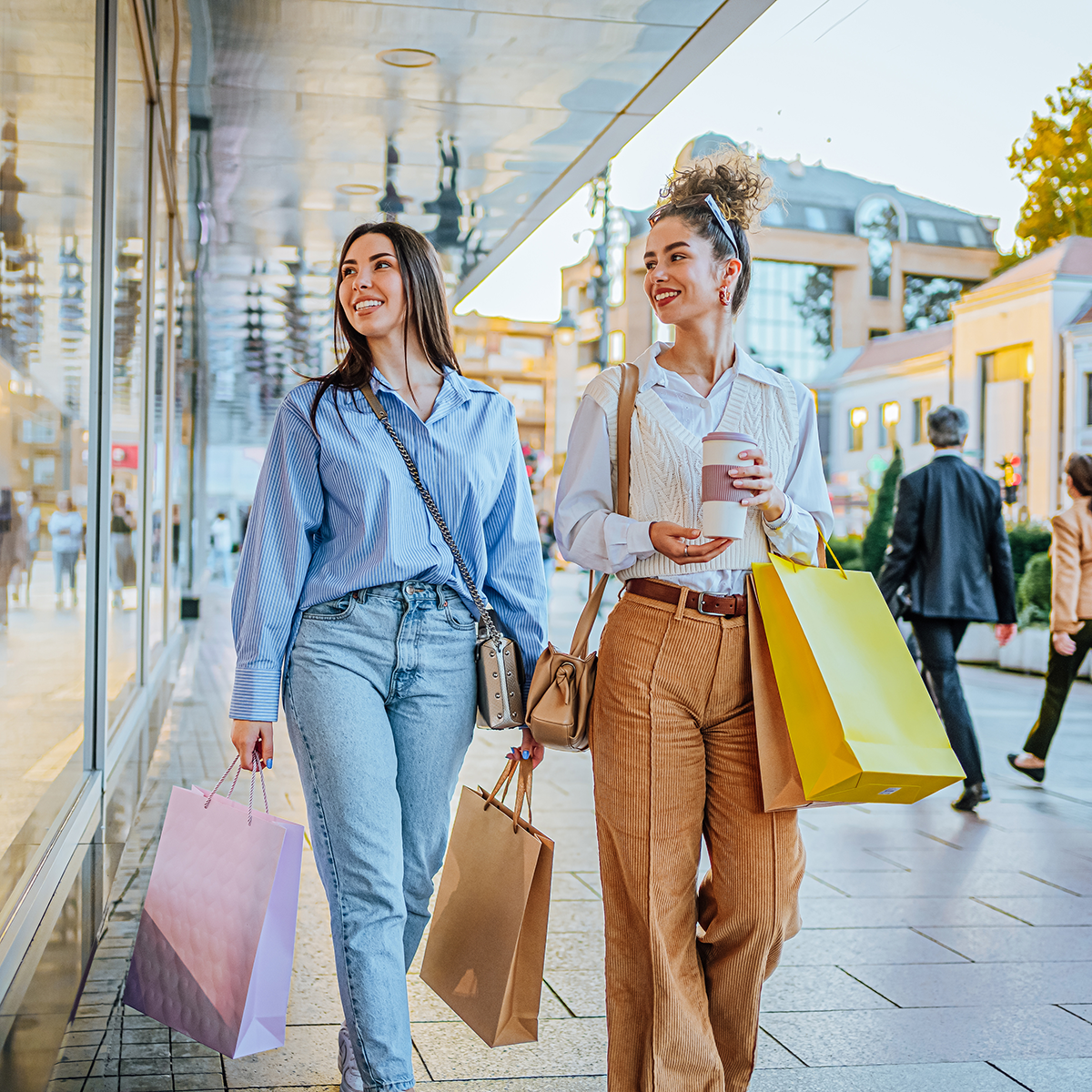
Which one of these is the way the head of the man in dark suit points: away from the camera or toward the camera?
away from the camera

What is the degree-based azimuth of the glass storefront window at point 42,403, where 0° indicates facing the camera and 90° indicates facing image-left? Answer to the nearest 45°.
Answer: approximately 270°

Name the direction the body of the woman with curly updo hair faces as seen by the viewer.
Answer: toward the camera

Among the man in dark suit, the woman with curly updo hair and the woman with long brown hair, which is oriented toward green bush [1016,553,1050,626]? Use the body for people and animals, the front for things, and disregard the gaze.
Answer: the man in dark suit

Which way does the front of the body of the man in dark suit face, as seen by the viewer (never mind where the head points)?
away from the camera

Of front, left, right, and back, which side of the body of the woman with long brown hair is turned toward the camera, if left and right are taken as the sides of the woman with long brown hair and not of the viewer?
front

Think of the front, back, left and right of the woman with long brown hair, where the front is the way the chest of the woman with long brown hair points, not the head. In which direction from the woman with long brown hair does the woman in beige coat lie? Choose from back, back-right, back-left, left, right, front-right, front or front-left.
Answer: back-left

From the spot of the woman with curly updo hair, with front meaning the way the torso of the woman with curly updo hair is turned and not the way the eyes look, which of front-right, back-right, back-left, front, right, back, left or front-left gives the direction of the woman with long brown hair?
right

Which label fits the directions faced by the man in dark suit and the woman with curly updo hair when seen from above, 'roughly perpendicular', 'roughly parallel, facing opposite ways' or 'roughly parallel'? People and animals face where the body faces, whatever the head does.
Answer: roughly parallel, facing opposite ways

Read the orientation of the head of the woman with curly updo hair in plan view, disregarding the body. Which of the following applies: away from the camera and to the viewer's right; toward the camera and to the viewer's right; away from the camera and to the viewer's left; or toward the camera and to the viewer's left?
toward the camera and to the viewer's left

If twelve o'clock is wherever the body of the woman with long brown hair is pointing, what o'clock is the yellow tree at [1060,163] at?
The yellow tree is roughly at 7 o'clock from the woman with long brown hair.

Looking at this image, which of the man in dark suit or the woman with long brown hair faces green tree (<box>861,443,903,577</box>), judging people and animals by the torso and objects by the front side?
the man in dark suit

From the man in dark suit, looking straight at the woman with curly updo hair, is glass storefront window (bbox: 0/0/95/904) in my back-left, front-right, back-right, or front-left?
front-right

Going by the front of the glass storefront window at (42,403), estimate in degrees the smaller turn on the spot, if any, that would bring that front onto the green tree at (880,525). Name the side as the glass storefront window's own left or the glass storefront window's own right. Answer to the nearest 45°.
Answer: approximately 45° to the glass storefront window's own left

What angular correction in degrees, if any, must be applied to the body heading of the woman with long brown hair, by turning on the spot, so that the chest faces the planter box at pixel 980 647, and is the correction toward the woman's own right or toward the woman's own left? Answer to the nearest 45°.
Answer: approximately 135° to the woman's own left
